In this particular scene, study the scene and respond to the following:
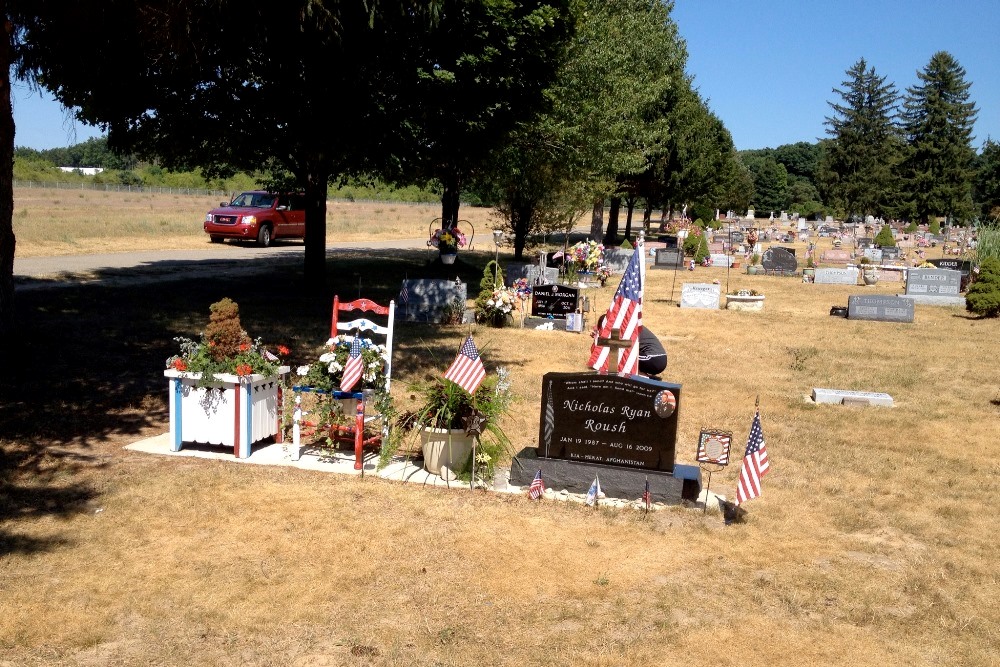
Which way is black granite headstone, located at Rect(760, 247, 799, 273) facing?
toward the camera

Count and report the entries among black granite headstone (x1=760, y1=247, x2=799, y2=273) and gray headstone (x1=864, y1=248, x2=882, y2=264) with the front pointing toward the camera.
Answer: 2

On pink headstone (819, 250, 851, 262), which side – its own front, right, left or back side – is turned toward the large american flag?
front

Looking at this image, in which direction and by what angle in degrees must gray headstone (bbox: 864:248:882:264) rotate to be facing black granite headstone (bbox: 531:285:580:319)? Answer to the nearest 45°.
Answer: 0° — it already faces it

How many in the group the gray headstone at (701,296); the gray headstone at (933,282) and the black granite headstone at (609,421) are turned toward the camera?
3

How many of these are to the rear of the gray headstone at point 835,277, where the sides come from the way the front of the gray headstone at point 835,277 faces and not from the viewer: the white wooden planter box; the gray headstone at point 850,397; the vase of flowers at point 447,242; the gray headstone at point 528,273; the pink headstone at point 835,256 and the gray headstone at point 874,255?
2

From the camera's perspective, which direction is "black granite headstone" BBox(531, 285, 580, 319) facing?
toward the camera

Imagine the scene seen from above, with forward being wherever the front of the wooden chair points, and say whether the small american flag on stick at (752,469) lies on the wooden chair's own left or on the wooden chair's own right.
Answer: on the wooden chair's own left

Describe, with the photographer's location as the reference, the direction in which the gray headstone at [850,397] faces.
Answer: facing the viewer

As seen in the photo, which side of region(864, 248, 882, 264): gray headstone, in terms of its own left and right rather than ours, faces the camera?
front

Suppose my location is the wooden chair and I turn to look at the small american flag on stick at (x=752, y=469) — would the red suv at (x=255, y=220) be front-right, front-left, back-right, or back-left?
back-left

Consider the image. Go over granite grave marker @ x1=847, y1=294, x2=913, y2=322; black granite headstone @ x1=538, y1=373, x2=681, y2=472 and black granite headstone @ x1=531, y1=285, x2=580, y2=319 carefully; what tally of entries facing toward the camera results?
3

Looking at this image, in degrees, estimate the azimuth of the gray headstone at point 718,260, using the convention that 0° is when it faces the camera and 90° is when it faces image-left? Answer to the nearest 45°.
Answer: approximately 0°
